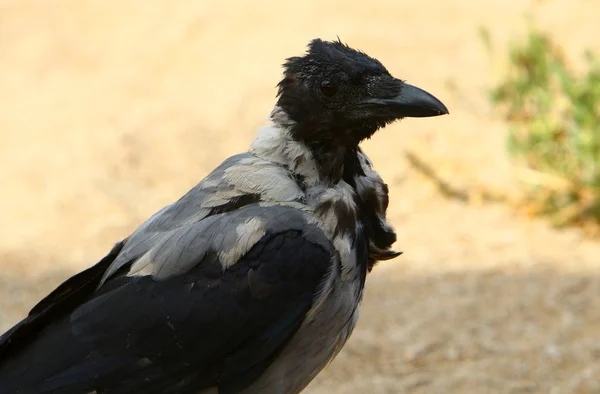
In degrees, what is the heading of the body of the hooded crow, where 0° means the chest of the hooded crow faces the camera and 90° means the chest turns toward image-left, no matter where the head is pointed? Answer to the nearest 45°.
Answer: approximately 270°

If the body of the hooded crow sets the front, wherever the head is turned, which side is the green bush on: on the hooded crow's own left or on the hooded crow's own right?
on the hooded crow's own left
